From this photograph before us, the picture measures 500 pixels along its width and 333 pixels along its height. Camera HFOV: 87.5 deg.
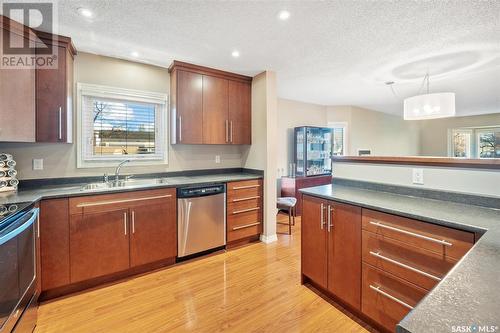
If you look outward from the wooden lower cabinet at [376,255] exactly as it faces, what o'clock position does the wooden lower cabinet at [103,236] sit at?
the wooden lower cabinet at [103,236] is roughly at 1 o'clock from the wooden lower cabinet at [376,255].

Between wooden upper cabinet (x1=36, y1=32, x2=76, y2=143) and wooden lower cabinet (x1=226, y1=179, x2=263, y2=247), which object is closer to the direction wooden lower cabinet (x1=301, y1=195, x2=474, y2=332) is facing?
the wooden upper cabinet

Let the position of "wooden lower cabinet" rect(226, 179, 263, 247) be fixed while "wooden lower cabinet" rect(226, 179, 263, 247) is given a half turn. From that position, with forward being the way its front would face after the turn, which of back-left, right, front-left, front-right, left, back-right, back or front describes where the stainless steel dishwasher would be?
left

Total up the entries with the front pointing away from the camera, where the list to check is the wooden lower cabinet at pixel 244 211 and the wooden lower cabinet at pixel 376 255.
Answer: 0

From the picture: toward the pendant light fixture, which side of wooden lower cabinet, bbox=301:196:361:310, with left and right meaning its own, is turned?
back

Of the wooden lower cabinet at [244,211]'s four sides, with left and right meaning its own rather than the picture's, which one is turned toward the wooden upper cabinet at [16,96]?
right

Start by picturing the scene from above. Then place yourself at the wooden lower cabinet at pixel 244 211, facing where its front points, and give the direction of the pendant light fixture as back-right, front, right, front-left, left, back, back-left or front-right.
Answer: front-left

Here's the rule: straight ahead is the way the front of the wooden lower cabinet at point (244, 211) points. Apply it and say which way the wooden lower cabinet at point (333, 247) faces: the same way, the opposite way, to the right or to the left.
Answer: to the right

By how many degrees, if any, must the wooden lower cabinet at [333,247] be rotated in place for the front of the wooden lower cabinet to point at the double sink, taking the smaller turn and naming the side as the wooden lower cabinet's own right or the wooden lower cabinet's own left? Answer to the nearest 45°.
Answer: approximately 45° to the wooden lower cabinet's own right

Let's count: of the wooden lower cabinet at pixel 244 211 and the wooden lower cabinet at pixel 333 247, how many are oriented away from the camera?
0

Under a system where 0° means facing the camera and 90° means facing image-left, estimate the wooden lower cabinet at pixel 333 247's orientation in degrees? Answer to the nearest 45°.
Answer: approximately 45°
